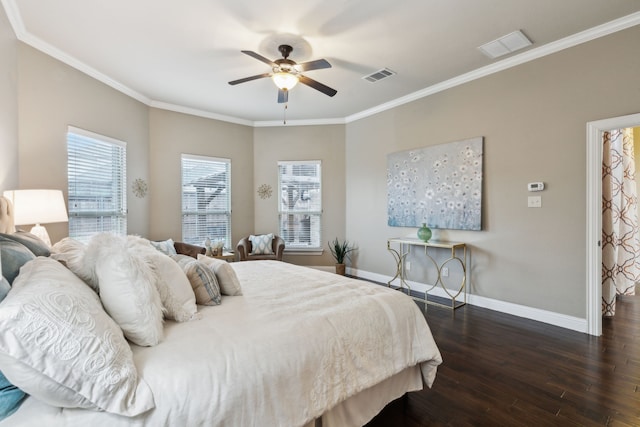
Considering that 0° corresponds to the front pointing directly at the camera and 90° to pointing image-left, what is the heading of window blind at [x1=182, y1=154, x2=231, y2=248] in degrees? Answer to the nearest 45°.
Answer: approximately 0°

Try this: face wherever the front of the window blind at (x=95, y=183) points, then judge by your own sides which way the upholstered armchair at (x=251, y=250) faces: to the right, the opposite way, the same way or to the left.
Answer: to the right

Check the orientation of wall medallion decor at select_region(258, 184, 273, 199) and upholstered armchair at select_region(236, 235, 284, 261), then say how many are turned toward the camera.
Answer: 2

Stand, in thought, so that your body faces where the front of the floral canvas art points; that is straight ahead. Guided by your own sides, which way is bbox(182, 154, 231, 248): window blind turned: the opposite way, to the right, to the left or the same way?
to the left

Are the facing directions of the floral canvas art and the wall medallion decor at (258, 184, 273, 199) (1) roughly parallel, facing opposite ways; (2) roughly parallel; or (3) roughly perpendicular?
roughly perpendicular

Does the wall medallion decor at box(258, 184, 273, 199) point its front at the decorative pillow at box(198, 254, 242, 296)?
yes

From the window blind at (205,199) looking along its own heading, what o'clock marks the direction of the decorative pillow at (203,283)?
The decorative pillow is roughly at 12 o'clock from the window blind.

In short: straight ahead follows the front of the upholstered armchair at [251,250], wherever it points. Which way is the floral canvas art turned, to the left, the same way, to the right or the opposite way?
to the right

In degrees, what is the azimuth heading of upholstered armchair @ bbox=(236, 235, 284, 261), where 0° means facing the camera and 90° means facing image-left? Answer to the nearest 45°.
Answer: approximately 0°

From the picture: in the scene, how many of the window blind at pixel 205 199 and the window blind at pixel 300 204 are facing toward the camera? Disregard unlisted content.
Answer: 2

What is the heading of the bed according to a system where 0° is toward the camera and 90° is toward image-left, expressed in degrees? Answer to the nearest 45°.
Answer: approximately 315°
